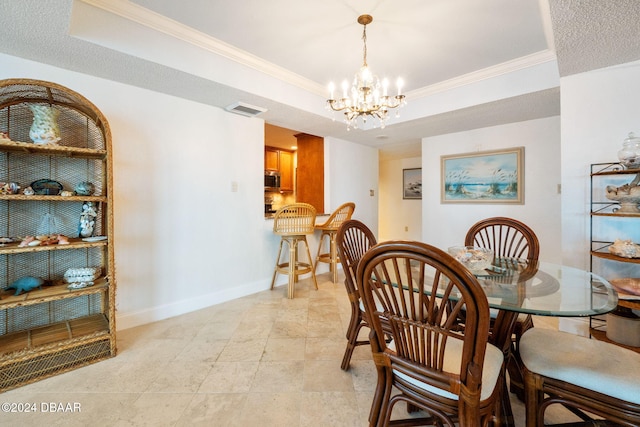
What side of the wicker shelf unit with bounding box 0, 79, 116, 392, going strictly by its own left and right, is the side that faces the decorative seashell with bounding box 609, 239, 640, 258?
front

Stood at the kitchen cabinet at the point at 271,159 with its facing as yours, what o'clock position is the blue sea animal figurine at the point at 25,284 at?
The blue sea animal figurine is roughly at 2 o'clock from the kitchen cabinet.

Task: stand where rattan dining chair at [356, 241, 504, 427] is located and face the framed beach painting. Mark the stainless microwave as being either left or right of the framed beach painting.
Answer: left

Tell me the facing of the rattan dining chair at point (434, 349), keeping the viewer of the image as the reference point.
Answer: facing away from the viewer and to the right of the viewer

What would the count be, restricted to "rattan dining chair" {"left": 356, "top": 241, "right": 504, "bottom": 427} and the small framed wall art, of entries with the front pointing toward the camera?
1

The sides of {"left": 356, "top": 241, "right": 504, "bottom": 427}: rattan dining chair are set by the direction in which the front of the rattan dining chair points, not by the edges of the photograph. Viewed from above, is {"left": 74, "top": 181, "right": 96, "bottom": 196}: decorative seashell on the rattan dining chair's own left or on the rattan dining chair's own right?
on the rattan dining chair's own left

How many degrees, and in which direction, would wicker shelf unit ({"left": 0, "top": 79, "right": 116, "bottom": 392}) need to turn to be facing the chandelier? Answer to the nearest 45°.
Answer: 0° — it already faces it

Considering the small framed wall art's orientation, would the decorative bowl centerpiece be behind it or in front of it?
in front

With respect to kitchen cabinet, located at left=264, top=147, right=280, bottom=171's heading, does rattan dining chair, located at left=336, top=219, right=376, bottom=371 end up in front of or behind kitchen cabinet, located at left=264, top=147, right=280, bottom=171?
in front

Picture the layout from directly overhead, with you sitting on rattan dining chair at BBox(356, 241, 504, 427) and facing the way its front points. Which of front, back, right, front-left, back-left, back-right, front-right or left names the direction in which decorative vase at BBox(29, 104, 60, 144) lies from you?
back-left

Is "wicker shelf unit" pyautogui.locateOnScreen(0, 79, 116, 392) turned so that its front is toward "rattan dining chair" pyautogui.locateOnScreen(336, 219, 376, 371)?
no
